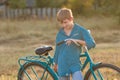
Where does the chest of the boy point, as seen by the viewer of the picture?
toward the camera

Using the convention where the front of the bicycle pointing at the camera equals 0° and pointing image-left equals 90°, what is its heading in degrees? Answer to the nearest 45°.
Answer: approximately 270°
